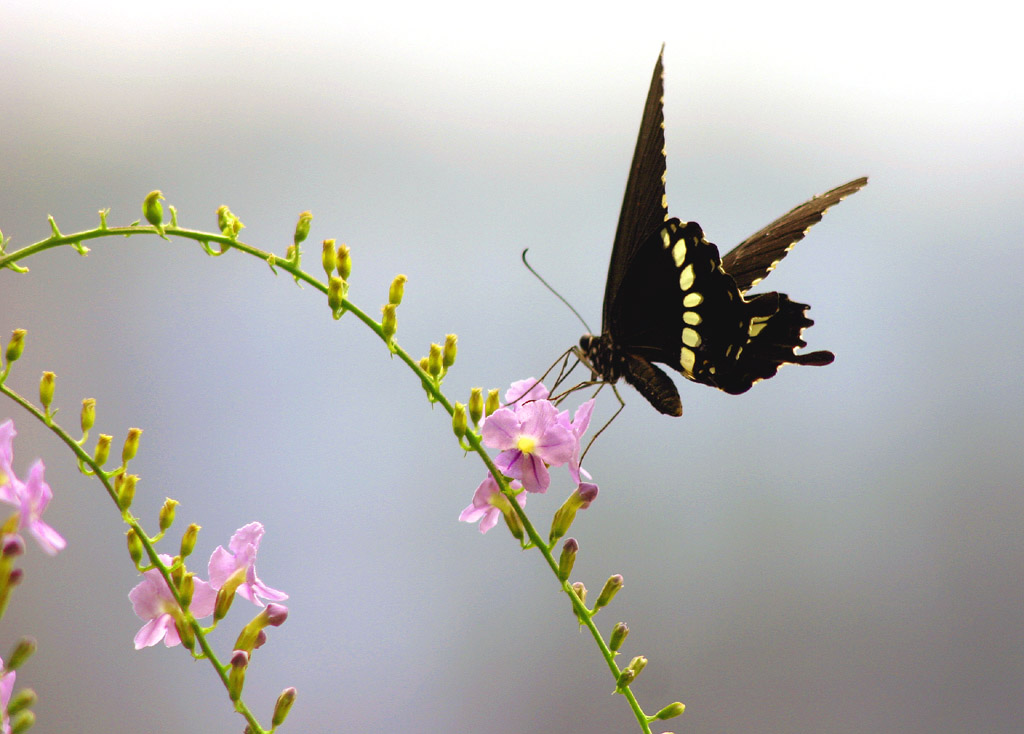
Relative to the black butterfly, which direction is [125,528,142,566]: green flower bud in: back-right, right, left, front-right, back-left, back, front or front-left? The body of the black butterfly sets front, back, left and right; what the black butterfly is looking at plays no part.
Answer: front-left

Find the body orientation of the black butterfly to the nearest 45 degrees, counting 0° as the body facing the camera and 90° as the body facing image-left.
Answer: approximately 90°

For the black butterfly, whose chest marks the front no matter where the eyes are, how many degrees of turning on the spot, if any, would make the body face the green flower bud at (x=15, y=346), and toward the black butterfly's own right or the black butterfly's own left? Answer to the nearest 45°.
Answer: approximately 45° to the black butterfly's own left

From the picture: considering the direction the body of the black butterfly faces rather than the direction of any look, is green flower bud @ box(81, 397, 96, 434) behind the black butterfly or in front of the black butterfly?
in front

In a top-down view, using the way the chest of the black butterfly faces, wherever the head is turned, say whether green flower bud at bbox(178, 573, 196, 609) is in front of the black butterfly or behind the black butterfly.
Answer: in front

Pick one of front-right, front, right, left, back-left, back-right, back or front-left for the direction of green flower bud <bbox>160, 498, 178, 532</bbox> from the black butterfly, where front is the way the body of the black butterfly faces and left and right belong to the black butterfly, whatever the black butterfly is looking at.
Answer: front-left

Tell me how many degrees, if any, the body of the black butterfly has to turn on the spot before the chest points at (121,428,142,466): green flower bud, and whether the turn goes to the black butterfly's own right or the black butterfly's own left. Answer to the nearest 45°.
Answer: approximately 45° to the black butterfly's own left

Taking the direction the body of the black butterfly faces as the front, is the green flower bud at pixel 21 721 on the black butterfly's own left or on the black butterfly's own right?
on the black butterfly's own left
